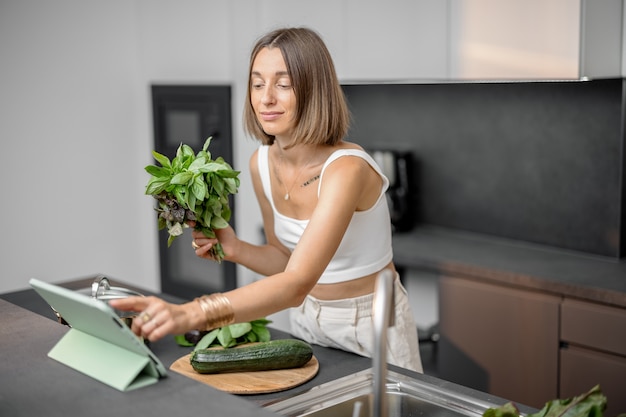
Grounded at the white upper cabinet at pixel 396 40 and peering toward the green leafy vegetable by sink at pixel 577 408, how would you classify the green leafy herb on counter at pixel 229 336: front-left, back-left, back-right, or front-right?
front-right

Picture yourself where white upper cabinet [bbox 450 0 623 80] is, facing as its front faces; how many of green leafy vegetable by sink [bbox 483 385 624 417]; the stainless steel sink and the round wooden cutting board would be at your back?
0

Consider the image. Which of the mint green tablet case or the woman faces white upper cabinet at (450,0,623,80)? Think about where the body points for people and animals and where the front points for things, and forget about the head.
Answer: the mint green tablet case

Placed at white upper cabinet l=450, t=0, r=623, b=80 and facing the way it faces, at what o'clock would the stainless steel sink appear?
The stainless steel sink is roughly at 11 o'clock from the white upper cabinet.

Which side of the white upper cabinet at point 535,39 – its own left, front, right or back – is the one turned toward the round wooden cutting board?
front

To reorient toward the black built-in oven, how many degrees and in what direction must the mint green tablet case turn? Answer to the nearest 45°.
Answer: approximately 45° to its left

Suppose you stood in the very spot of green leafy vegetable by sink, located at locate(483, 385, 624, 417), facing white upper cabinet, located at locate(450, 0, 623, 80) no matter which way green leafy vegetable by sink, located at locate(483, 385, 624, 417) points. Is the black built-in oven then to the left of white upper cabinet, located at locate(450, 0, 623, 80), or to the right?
left

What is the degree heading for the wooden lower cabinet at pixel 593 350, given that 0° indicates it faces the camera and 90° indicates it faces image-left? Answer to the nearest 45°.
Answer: approximately 45°

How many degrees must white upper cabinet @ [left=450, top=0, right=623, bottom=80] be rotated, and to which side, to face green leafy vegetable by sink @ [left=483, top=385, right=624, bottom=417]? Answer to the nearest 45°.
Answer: approximately 45° to its left

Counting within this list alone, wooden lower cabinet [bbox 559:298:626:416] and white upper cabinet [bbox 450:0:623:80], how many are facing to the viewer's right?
0

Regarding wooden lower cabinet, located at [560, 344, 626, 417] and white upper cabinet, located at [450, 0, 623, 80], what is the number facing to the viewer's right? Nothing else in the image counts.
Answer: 0

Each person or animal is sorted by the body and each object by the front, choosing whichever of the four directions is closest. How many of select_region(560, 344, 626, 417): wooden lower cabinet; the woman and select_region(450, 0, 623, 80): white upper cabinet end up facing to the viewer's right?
0

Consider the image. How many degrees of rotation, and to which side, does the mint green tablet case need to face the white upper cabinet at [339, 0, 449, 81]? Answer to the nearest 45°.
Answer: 0° — it already faces it

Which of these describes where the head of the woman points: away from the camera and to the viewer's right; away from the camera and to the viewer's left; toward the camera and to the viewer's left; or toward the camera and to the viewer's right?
toward the camera and to the viewer's left

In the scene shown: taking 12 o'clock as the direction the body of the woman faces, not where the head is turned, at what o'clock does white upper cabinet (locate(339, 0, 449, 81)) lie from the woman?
The white upper cabinet is roughly at 5 o'clock from the woman.

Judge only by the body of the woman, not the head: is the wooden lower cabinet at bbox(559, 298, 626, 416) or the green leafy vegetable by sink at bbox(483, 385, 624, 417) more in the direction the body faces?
the green leafy vegetable by sink

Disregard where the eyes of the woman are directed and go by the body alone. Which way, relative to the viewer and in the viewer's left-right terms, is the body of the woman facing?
facing the viewer and to the left of the viewer
